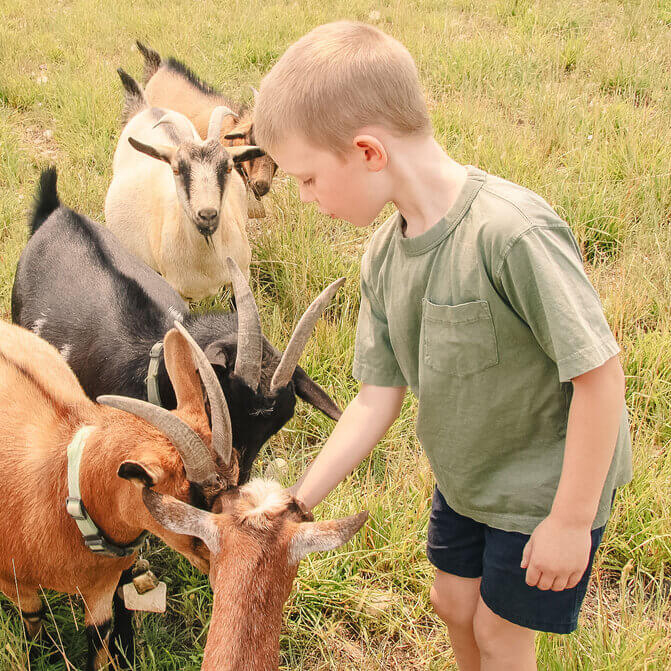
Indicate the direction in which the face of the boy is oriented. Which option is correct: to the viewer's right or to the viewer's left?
to the viewer's left

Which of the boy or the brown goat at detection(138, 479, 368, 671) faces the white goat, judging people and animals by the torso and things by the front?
the brown goat

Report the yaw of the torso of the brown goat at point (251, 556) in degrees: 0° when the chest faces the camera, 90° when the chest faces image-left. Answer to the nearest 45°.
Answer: approximately 180°

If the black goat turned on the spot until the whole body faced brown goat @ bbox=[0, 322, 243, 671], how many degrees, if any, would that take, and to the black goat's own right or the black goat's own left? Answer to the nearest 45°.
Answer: approximately 45° to the black goat's own right

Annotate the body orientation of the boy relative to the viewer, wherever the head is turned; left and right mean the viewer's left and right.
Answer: facing the viewer and to the left of the viewer

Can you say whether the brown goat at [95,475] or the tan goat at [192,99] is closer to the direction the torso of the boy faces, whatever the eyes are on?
the brown goat

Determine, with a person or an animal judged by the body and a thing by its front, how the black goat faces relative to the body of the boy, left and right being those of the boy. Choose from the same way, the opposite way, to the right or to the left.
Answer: to the left

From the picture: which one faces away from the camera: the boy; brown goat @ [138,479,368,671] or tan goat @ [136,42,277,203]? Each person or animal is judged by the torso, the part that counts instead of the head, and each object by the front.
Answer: the brown goat

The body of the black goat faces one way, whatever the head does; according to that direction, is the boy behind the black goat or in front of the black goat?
in front

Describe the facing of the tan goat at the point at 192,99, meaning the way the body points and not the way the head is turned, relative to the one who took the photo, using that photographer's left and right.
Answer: facing the viewer and to the right of the viewer

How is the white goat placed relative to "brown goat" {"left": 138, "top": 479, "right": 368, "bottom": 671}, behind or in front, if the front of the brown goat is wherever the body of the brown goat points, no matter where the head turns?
in front
